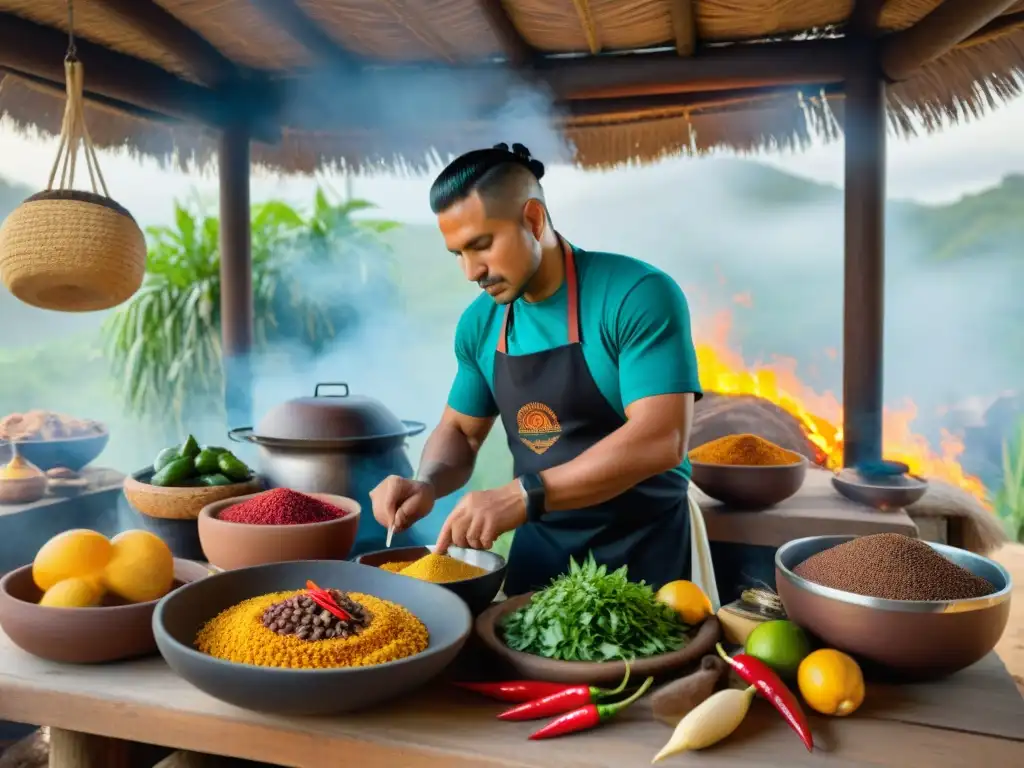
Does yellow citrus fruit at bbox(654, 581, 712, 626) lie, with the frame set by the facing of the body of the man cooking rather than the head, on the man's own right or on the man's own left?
on the man's own left

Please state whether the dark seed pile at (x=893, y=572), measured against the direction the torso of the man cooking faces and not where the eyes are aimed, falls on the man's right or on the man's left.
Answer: on the man's left

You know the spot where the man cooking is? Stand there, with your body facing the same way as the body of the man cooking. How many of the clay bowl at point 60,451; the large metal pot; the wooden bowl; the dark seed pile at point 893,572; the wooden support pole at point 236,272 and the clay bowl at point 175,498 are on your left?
1

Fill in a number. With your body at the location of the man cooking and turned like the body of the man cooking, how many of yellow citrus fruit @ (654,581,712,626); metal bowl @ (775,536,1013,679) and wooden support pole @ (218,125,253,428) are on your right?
1

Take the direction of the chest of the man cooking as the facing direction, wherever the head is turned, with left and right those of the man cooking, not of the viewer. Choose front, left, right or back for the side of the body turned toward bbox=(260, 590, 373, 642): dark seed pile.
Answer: front

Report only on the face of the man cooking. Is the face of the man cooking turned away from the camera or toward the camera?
toward the camera

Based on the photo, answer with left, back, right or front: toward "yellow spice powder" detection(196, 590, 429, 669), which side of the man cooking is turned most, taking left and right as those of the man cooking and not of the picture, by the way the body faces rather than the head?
front

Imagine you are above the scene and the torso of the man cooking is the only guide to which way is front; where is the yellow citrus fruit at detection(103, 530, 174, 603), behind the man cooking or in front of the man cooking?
in front

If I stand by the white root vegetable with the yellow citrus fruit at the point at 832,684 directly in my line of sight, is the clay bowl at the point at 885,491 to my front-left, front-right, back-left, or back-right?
front-left

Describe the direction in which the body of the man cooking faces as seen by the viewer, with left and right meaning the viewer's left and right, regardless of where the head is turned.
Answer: facing the viewer and to the left of the viewer

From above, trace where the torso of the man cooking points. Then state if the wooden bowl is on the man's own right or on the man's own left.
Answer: on the man's own right
